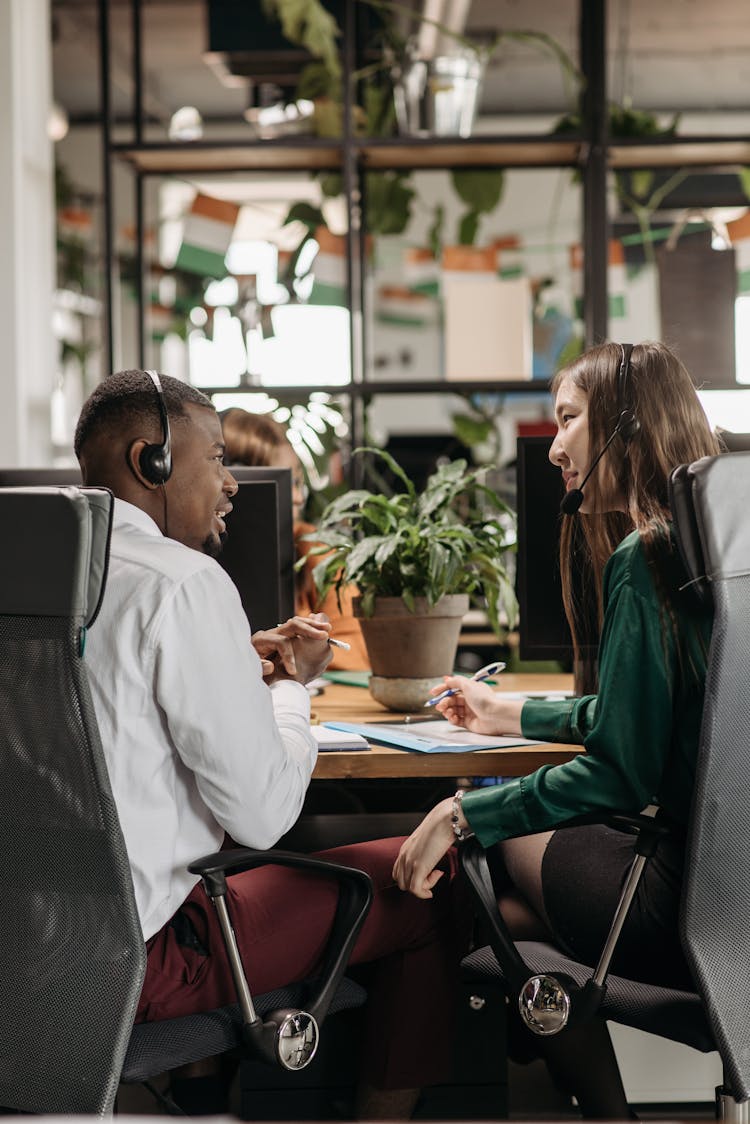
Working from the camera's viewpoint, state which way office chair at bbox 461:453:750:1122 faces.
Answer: facing away from the viewer and to the left of the viewer

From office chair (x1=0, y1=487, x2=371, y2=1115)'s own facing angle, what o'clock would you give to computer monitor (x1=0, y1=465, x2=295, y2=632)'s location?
The computer monitor is roughly at 11 o'clock from the office chair.

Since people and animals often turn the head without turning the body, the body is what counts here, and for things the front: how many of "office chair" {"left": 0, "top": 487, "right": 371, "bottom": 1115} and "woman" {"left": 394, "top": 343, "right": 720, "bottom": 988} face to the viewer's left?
1

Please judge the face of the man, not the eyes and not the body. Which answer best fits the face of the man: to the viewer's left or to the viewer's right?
to the viewer's right

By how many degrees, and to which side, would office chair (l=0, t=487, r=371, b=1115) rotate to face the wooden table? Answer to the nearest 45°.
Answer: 0° — it already faces it

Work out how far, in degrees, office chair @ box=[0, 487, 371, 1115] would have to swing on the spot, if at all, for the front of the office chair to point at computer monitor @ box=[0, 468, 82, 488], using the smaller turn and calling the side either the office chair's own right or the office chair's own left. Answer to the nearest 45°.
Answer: approximately 45° to the office chair's own left

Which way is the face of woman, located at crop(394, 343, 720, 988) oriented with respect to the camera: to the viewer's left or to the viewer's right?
to the viewer's left

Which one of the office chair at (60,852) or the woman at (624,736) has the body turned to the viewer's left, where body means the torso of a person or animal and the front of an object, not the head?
the woman

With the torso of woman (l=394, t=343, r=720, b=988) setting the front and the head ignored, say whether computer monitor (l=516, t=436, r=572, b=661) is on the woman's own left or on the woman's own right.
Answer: on the woman's own right

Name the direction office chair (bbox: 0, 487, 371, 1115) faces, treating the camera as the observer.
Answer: facing away from the viewer and to the right of the viewer

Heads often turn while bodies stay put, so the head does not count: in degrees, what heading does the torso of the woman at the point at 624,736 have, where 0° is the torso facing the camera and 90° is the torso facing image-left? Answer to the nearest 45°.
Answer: approximately 90°
